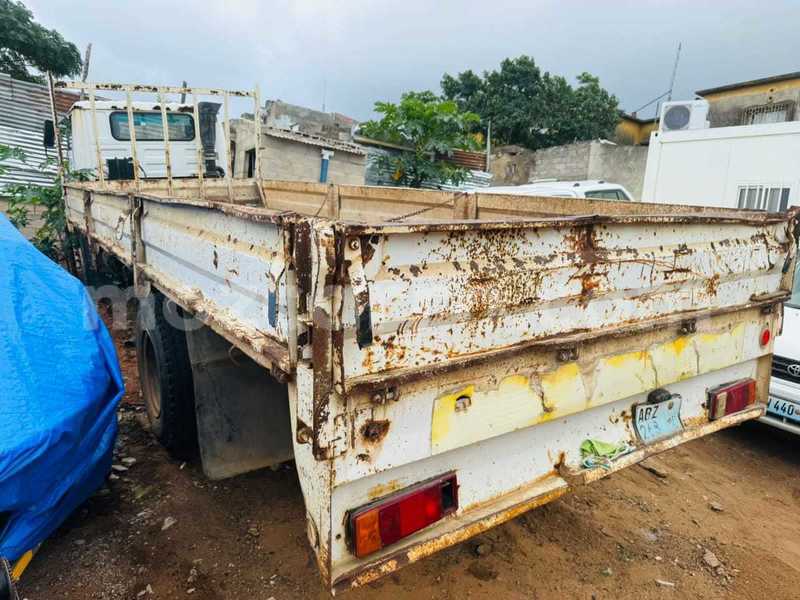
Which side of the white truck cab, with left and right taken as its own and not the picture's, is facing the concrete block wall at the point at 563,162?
right

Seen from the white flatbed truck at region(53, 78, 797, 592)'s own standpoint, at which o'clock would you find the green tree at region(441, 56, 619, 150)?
The green tree is roughly at 2 o'clock from the white flatbed truck.

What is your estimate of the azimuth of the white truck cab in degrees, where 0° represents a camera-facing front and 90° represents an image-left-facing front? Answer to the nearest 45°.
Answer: approximately 180°

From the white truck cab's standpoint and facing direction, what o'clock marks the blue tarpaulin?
The blue tarpaulin is roughly at 6 o'clock from the white truck cab.

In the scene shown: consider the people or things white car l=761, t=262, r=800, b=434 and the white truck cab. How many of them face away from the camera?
1

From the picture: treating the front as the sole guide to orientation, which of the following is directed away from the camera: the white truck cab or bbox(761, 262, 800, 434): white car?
the white truck cab

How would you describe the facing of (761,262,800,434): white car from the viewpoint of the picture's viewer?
facing the viewer and to the left of the viewer

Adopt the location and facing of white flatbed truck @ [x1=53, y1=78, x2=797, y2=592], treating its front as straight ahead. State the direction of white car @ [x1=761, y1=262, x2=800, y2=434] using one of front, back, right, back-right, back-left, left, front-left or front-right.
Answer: right

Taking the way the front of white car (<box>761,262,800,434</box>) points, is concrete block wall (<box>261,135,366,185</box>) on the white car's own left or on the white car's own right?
on the white car's own right

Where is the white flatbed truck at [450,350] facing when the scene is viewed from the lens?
facing away from the viewer and to the left of the viewer
